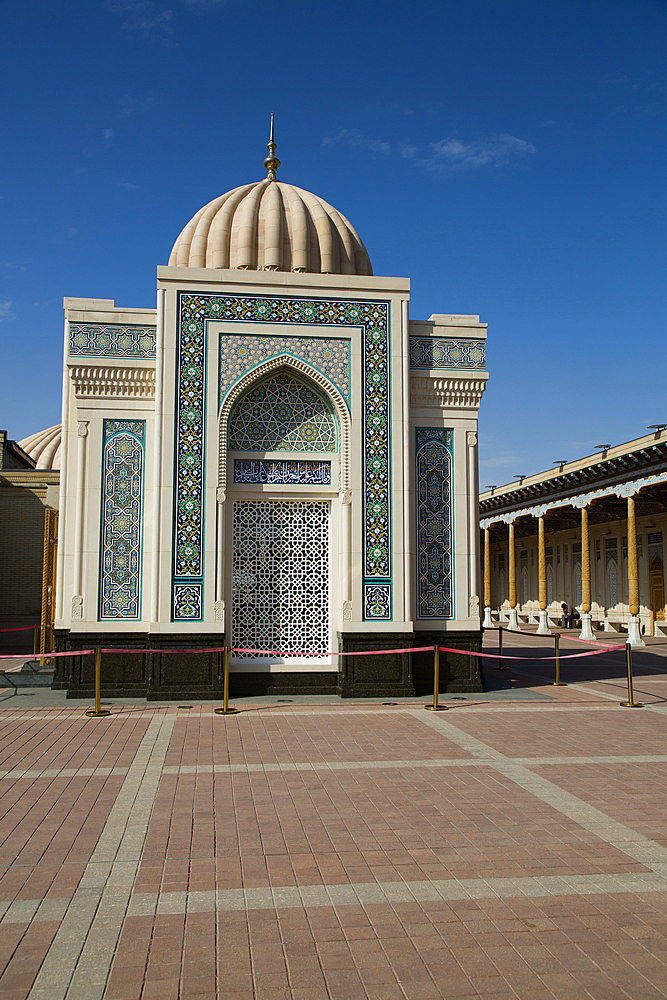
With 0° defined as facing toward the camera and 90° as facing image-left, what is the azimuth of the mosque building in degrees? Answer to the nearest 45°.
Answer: approximately 0°

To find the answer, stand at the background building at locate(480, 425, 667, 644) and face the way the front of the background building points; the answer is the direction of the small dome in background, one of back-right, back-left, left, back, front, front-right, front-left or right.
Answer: front-right

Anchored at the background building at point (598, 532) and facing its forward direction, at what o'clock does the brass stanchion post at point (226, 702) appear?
The brass stanchion post is roughly at 11 o'clock from the background building.

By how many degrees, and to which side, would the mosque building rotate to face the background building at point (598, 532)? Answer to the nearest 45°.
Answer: approximately 135° to its left

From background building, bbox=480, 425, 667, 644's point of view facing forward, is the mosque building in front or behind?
in front

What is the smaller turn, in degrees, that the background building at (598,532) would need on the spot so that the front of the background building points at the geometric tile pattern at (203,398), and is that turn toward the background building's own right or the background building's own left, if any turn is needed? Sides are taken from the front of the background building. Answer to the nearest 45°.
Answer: approximately 45° to the background building's own left

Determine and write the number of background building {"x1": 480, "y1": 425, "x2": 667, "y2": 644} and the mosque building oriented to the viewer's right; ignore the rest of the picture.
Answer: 0

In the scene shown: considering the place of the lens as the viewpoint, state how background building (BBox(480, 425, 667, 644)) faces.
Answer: facing the viewer and to the left of the viewer
